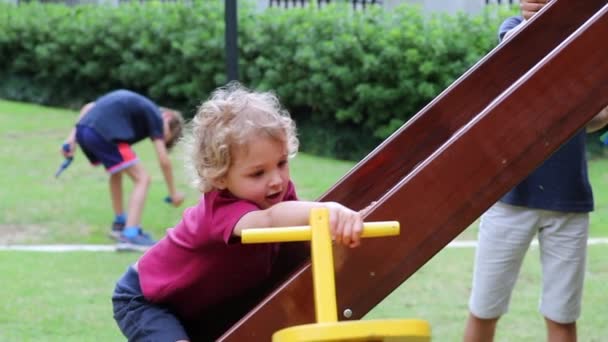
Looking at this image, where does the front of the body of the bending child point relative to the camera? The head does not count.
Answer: to the viewer's right

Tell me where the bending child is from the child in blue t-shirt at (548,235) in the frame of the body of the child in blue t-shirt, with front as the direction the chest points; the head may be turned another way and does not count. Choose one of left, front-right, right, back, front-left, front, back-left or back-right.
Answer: back-right

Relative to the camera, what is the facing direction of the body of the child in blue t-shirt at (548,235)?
toward the camera

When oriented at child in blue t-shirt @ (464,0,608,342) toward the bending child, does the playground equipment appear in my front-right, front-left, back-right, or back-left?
back-left

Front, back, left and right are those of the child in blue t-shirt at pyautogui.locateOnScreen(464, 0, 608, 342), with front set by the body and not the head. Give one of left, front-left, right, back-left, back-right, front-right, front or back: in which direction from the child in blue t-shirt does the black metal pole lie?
back-right

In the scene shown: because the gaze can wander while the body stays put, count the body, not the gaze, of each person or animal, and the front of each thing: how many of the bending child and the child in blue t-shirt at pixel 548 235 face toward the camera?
1

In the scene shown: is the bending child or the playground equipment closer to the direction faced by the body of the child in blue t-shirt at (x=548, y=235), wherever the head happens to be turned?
the playground equipment

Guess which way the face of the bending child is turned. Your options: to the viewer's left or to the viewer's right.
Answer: to the viewer's right

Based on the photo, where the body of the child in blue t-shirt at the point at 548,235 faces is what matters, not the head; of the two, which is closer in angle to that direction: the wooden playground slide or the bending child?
the wooden playground slide

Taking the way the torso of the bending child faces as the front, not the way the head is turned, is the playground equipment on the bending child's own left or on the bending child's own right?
on the bending child's own right

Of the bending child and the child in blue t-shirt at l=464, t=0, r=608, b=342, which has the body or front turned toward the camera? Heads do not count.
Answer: the child in blue t-shirt

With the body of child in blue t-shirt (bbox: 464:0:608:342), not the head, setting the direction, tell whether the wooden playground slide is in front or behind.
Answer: in front

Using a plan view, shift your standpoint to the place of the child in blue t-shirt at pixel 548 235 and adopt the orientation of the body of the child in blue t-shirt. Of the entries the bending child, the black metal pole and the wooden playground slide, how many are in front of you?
1

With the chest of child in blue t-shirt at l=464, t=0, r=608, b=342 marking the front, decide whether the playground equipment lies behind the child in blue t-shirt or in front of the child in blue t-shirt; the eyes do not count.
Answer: in front

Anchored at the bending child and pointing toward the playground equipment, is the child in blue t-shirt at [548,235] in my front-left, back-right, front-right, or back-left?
front-left
